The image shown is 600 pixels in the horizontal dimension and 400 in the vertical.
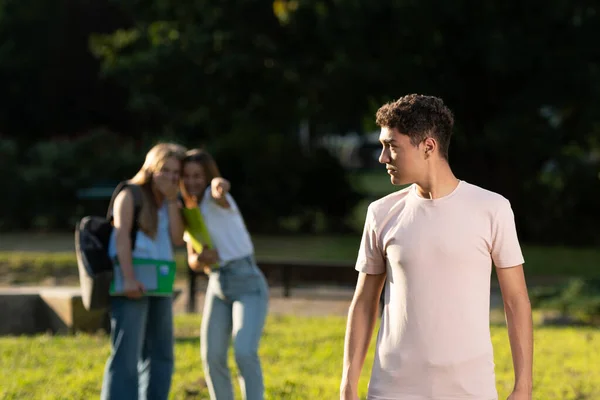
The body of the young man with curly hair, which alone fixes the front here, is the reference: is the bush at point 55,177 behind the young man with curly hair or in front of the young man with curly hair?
behind

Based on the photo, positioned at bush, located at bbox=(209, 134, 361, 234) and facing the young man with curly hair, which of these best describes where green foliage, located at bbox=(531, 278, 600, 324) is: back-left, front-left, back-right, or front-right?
front-left

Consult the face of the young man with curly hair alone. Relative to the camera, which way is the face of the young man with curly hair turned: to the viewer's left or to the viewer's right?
to the viewer's left

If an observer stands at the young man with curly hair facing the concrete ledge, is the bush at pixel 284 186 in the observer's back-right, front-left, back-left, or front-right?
front-right

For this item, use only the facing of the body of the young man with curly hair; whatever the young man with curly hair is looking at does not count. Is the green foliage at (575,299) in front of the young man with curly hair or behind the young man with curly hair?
behind

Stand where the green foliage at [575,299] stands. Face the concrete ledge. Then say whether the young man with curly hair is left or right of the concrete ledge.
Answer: left

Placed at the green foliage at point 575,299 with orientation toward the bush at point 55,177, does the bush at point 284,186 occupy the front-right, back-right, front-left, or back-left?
front-right

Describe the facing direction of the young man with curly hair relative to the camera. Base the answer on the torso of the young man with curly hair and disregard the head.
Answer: toward the camera

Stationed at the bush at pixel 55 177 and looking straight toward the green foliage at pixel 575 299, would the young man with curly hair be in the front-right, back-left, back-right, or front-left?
front-right

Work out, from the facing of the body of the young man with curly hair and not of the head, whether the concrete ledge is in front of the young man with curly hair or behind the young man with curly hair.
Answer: behind

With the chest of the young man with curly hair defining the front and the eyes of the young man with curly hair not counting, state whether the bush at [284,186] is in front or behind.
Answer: behind
